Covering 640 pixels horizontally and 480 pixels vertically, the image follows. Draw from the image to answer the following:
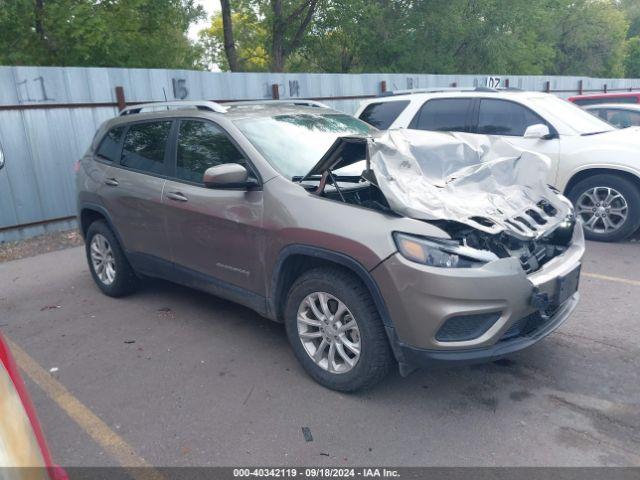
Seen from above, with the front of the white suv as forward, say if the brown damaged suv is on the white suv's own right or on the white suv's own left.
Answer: on the white suv's own right

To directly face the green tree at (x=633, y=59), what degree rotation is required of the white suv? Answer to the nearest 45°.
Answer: approximately 90° to its left

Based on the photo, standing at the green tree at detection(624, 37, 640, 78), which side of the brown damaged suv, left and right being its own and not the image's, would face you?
left

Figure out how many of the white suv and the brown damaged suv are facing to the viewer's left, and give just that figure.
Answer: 0

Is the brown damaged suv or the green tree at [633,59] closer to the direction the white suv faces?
the green tree

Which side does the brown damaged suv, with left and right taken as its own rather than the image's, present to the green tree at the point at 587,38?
left

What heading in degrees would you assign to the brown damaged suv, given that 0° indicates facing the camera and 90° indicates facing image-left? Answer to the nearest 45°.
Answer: approximately 315°

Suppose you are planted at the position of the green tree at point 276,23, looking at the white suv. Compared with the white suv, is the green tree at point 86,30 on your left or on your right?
right

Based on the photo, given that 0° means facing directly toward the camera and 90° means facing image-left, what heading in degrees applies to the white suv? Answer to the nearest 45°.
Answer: approximately 270°

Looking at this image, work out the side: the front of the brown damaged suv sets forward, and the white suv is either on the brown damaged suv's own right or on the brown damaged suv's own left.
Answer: on the brown damaged suv's own left
